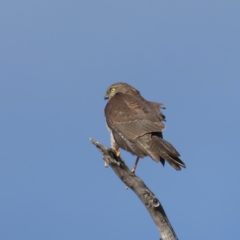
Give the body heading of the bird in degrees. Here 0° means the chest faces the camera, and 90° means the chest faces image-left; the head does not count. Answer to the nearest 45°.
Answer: approximately 135°
